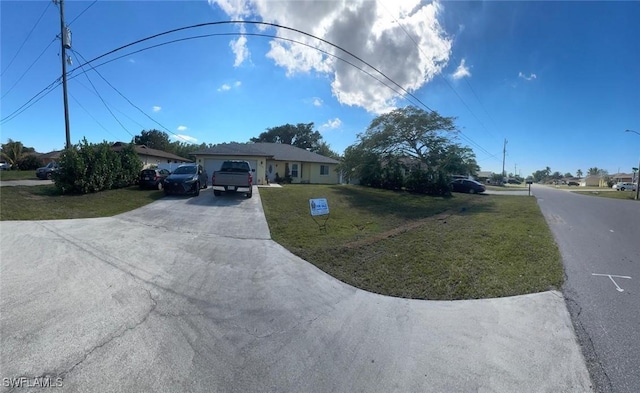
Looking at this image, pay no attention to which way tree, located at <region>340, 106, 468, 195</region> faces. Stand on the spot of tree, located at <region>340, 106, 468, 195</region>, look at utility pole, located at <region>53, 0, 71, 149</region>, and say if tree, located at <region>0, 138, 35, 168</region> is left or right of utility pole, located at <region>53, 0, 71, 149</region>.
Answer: right

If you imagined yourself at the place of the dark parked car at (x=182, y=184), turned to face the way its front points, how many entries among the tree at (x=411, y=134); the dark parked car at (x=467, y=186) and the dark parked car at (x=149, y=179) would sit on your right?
1

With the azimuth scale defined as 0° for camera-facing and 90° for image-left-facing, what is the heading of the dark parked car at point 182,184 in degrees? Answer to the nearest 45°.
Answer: approximately 45°

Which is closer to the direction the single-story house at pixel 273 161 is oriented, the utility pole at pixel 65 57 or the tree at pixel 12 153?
the utility pole

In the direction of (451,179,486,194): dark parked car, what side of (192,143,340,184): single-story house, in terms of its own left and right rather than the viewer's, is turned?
left

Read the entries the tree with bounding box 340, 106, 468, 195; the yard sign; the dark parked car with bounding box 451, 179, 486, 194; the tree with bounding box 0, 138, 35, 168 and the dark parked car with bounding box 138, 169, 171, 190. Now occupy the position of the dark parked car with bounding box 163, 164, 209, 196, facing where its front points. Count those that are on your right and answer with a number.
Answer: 2

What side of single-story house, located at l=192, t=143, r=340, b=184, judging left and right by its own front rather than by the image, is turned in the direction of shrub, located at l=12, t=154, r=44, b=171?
right

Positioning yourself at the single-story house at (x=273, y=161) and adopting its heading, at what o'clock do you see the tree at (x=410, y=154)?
The tree is roughly at 10 o'clock from the single-story house.

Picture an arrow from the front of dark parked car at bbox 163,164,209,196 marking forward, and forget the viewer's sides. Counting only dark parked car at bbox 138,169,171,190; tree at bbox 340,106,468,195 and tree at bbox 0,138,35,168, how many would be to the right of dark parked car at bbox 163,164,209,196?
2

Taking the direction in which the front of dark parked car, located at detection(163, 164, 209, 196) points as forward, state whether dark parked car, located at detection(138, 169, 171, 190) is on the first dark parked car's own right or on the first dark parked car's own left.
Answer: on the first dark parked car's own right

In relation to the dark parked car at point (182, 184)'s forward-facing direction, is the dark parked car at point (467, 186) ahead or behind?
behind

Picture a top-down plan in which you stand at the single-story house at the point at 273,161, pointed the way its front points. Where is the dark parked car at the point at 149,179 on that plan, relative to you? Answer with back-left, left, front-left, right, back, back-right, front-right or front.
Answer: front-right

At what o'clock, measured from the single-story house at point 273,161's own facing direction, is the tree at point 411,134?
The tree is roughly at 10 o'clock from the single-story house.

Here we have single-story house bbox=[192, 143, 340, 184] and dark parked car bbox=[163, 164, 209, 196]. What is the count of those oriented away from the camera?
0

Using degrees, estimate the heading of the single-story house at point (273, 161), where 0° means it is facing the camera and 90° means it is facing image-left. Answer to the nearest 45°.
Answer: approximately 0°
